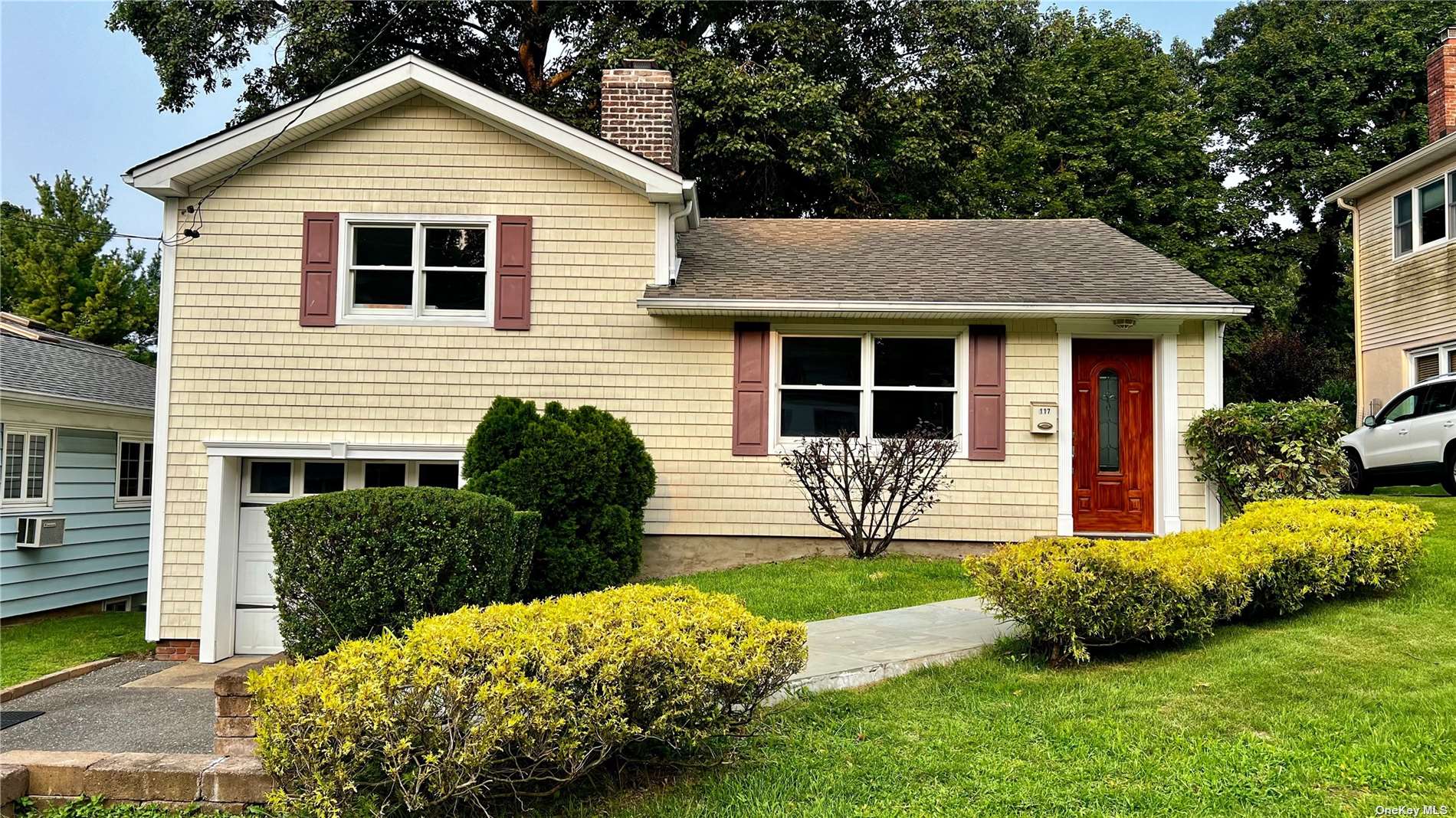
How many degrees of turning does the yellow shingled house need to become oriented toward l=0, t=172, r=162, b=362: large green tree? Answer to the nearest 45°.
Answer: approximately 135° to its right

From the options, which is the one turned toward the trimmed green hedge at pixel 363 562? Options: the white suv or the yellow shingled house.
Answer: the yellow shingled house

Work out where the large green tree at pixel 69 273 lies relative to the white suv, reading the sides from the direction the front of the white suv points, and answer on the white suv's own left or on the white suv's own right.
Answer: on the white suv's own left

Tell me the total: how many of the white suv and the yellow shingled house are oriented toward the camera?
1

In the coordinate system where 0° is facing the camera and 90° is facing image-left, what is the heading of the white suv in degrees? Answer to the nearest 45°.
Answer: approximately 135°

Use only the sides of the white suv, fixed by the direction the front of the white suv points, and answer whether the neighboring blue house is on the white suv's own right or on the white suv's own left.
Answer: on the white suv's own left

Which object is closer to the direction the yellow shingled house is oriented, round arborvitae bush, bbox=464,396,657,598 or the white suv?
the round arborvitae bush

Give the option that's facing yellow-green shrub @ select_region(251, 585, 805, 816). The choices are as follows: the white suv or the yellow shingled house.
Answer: the yellow shingled house

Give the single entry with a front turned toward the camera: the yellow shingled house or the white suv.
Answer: the yellow shingled house

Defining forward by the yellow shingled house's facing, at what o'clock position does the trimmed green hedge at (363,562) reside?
The trimmed green hedge is roughly at 12 o'clock from the yellow shingled house.

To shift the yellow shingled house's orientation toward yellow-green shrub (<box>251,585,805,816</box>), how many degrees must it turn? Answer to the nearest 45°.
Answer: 0° — it already faces it

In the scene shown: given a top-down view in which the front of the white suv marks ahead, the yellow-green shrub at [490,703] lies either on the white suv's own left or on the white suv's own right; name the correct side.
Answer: on the white suv's own left

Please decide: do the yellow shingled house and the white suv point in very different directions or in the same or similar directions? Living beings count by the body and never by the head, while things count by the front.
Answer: very different directions

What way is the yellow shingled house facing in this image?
toward the camera

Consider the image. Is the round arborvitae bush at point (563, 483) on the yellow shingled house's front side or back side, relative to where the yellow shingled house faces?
on the front side

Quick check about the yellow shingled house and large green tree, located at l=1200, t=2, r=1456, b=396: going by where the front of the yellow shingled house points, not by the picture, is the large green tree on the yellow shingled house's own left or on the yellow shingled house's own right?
on the yellow shingled house's own left
